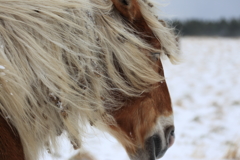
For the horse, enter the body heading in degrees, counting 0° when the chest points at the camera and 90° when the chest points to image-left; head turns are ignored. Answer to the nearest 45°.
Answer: approximately 270°
